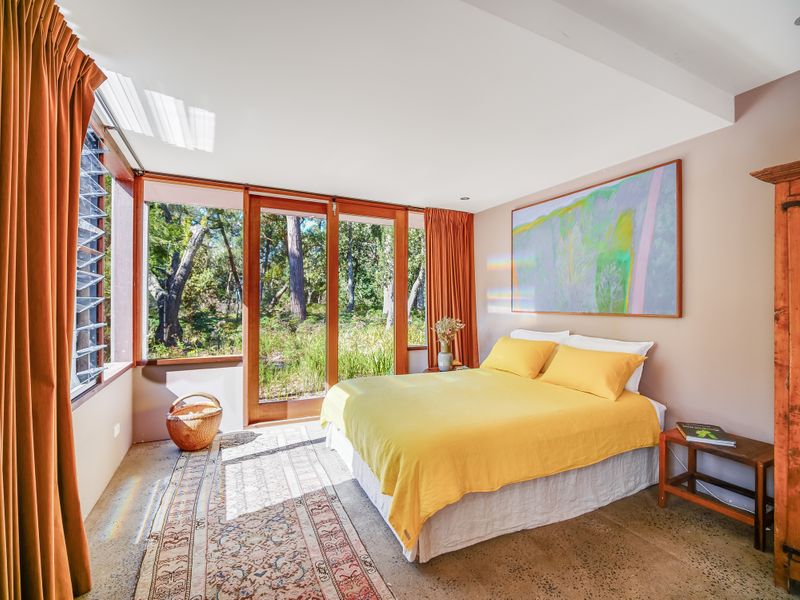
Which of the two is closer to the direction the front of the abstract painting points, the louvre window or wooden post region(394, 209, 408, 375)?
the louvre window

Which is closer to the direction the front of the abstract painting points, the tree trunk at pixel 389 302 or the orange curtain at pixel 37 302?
the orange curtain

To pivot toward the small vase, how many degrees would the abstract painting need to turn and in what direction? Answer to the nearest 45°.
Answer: approximately 45° to its right

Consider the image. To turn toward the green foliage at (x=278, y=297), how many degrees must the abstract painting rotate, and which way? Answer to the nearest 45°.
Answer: approximately 45° to its right

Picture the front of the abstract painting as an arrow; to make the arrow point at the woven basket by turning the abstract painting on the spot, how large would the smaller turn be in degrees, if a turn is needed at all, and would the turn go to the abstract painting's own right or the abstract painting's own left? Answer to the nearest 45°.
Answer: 0° — it already faces it

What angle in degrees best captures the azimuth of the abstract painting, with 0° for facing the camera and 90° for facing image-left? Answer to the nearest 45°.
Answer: approximately 45°

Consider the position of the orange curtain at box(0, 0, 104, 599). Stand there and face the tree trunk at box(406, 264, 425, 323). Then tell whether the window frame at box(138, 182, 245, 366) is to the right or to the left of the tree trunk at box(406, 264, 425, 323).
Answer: left
